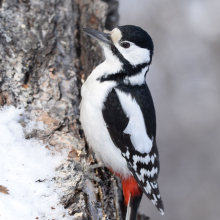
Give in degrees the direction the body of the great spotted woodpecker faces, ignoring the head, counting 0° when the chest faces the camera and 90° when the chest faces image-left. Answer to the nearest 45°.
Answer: approximately 90°
